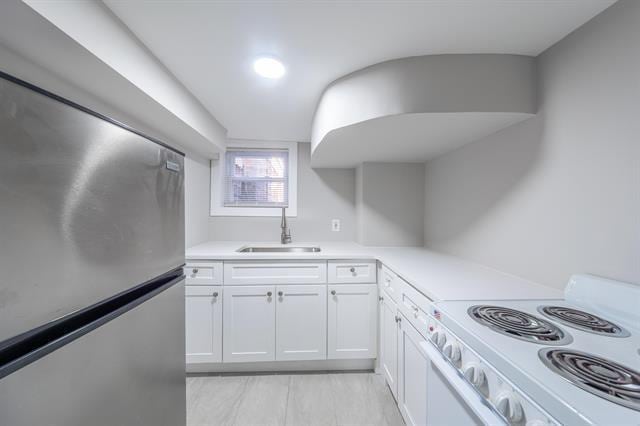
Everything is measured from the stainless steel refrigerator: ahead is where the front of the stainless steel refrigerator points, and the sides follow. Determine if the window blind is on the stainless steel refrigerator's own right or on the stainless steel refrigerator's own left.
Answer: on the stainless steel refrigerator's own left

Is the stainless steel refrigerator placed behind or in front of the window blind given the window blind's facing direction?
in front

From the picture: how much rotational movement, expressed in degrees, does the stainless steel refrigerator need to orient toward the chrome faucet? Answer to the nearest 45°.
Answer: approximately 90° to its left

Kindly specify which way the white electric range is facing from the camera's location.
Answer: facing the viewer and to the left of the viewer

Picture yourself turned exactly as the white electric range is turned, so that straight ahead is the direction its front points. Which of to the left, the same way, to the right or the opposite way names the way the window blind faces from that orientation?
to the left

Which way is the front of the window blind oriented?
toward the camera

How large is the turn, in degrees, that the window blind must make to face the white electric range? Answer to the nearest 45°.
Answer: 0° — it already faces it

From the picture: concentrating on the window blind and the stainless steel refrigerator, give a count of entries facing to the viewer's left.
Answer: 0

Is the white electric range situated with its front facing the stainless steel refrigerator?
yes

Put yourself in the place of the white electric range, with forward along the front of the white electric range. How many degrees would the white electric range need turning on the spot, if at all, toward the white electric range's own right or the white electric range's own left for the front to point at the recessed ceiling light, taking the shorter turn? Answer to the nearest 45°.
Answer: approximately 45° to the white electric range's own right

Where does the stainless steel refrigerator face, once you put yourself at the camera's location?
facing the viewer and to the right of the viewer

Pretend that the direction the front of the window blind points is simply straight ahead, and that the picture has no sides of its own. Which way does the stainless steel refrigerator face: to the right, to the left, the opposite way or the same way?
to the left

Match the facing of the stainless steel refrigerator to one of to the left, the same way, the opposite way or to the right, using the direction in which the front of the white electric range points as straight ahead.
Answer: the opposite way

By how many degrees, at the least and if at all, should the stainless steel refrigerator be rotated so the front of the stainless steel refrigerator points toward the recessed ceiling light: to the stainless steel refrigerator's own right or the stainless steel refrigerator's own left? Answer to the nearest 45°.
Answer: approximately 90° to the stainless steel refrigerator's own left

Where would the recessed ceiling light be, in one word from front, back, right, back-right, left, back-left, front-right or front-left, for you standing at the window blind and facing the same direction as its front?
front
